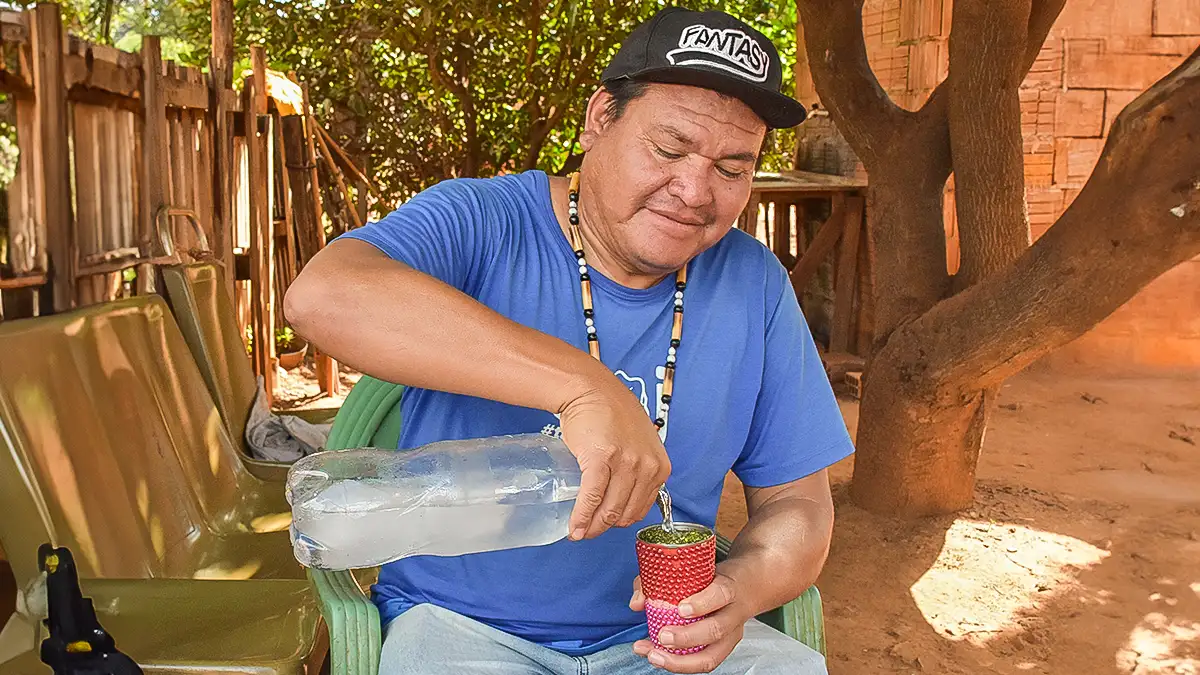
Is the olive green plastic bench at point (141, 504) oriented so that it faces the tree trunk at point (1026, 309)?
no

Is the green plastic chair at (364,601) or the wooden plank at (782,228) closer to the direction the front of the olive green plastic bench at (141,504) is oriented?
the green plastic chair

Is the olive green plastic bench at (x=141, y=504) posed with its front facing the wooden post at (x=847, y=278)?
no

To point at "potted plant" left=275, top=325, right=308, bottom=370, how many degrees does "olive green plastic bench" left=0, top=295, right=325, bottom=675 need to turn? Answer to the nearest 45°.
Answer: approximately 135° to its left

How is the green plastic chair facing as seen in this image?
toward the camera

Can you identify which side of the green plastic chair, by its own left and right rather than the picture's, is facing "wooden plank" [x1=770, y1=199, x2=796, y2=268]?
back

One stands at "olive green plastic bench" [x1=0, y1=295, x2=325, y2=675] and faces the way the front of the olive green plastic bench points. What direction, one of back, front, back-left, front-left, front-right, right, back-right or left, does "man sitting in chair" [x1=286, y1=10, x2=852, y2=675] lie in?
front

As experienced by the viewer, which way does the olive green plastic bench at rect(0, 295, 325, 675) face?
facing the viewer and to the right of the viewer

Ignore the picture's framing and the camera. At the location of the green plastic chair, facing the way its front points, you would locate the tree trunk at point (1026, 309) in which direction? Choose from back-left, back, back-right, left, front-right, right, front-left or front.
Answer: back-left

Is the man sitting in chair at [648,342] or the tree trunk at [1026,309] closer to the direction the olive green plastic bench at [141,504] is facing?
the man sitting in chair

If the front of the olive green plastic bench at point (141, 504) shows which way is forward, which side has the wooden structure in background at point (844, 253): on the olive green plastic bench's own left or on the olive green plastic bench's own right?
on the olive green plastic bench's own left

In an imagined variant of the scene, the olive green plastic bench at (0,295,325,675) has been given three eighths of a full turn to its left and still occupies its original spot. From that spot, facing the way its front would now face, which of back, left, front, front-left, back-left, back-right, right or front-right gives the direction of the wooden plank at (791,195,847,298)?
front-right

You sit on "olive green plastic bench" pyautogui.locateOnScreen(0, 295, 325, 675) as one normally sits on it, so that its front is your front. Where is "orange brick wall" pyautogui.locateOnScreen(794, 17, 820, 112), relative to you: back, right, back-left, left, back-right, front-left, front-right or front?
left

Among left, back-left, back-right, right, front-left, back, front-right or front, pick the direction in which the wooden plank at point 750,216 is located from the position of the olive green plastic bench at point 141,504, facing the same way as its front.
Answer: left

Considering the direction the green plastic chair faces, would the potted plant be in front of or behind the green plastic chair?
behind

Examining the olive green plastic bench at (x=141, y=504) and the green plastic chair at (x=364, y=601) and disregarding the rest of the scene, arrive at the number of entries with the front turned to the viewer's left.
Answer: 0
